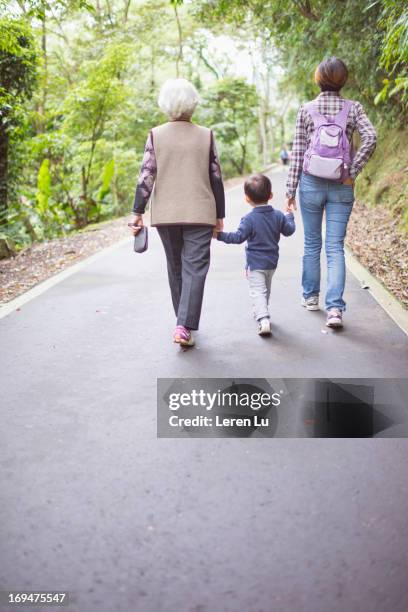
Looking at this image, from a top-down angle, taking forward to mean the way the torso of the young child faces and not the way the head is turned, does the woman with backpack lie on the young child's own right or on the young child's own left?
on the young child's own right

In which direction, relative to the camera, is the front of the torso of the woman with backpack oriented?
away from the camera

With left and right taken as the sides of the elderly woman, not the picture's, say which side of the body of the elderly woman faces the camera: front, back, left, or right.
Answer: back

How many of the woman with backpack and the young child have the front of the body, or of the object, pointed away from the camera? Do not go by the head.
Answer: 2

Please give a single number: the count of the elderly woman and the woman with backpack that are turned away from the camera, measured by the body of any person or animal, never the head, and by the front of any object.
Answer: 2

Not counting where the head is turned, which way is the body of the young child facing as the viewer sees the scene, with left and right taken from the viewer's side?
facing away from the viewer

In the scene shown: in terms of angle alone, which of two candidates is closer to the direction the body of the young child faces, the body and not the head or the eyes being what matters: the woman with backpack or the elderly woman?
the woman with backpack

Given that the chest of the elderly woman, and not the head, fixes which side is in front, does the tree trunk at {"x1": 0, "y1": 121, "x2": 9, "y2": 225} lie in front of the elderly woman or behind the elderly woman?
in front

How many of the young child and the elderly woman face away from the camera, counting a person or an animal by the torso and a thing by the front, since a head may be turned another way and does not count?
2

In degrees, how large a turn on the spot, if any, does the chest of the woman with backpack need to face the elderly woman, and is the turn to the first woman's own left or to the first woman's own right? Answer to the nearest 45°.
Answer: approximately 135° to the first woman's own left

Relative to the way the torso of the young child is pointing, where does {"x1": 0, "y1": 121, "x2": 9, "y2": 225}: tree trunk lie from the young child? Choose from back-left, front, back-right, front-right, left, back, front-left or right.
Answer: front-left

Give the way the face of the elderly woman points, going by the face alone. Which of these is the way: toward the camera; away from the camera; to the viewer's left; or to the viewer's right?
away from the camera

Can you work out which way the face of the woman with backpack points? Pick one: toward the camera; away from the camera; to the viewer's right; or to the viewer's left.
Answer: away from the camera

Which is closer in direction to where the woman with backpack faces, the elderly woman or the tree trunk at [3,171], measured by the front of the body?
the tree trunk

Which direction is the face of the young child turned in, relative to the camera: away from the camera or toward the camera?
away from the camera

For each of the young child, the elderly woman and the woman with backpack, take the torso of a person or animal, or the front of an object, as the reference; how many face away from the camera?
3
